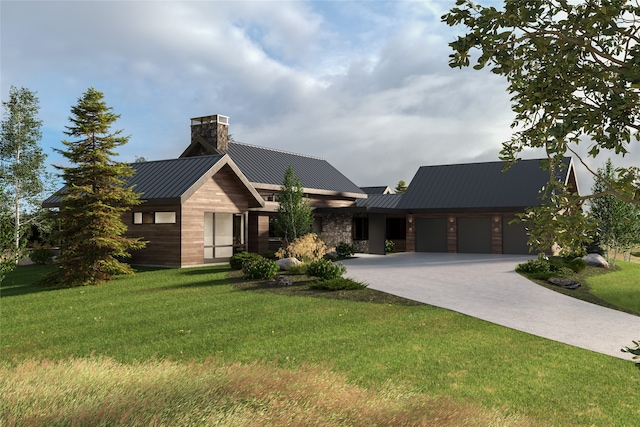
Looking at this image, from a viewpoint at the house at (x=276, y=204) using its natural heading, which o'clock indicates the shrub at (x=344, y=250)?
The shrub is roughly at 11 o'clock from the house.

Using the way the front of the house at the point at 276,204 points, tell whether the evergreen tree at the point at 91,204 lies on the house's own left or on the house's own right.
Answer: on the house's own right

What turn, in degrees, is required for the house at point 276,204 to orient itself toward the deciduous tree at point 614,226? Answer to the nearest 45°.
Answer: approximately 45° to its left

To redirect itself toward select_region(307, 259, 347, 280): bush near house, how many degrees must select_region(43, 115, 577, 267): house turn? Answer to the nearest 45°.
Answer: approximately 45° to its right
